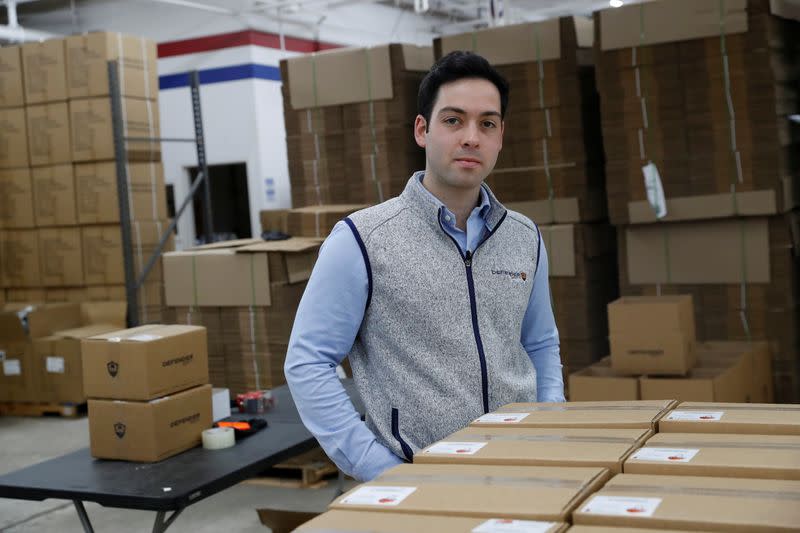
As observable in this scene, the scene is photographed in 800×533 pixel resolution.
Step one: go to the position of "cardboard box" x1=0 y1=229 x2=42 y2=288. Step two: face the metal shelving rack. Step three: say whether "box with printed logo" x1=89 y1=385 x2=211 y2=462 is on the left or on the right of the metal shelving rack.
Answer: right

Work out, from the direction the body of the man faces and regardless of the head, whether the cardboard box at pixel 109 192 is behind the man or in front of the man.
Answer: behind

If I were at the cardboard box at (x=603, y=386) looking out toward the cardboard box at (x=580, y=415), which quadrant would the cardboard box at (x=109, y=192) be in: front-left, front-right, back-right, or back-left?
back-right

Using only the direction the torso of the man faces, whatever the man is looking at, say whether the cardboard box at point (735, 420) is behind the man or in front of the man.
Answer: in front

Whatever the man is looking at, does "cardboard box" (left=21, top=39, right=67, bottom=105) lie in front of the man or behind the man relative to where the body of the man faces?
behind

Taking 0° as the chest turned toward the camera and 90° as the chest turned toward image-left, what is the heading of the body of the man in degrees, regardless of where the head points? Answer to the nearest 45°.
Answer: approximately 315°
